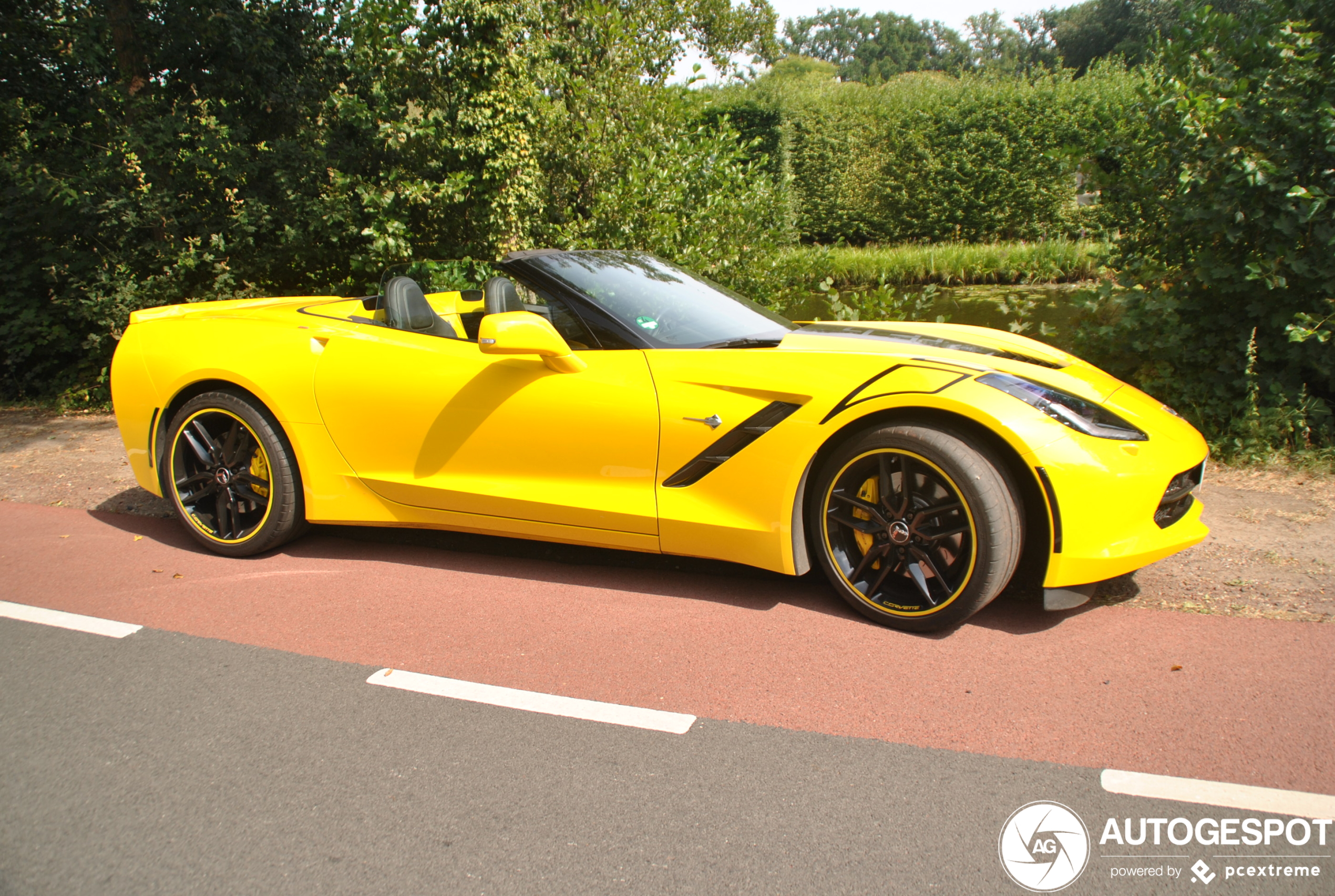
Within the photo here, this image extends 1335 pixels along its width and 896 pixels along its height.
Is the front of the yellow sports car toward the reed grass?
no

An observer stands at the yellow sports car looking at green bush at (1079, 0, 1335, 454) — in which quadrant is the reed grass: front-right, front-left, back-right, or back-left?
front-left

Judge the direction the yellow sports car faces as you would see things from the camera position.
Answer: facing the viewer and to the right of the viewer

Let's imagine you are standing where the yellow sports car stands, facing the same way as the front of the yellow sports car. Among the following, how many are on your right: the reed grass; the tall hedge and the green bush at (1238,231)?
0

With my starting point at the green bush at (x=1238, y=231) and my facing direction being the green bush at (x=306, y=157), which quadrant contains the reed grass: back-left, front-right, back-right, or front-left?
front-right

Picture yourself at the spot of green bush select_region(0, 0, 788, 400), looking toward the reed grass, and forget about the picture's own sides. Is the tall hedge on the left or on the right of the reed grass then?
left

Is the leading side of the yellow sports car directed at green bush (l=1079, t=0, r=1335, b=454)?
no

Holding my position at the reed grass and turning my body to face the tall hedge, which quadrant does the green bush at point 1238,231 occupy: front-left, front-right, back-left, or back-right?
back-right

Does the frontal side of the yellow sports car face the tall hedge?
no

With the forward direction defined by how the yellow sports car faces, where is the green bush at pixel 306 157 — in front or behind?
behind
